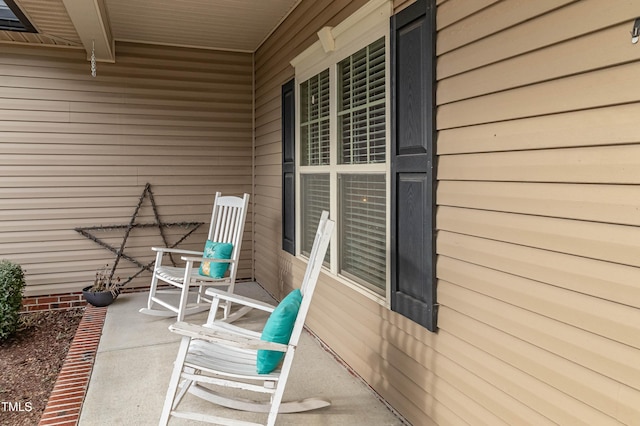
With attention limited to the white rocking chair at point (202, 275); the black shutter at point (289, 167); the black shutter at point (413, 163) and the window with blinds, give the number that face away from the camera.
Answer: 0

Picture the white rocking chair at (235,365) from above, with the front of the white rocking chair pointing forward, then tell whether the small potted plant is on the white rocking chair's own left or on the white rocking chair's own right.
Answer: on the white rocking chair's own right

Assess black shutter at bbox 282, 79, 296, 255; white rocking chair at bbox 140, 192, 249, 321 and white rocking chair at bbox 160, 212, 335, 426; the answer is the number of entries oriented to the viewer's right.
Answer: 0

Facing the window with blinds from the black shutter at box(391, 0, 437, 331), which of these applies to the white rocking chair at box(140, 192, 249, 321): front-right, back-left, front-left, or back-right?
front-left

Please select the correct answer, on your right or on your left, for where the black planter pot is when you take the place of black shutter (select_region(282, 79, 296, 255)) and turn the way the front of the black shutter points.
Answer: on your right

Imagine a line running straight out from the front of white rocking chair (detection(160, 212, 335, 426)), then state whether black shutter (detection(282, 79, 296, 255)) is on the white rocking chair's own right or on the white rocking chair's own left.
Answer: on the white rocking chair's own right

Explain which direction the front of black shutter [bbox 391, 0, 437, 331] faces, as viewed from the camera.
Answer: facing the viewer and to the left of the viewer

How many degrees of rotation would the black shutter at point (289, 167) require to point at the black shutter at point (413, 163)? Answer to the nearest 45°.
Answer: approximately 45° to its left

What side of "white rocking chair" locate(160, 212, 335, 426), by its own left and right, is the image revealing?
left

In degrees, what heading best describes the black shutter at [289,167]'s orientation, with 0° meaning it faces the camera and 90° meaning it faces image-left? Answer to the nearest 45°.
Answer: approximately 45°

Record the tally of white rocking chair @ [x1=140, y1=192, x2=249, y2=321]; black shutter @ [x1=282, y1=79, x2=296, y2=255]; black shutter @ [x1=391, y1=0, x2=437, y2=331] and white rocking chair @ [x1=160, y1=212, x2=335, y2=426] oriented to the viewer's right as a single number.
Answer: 0
